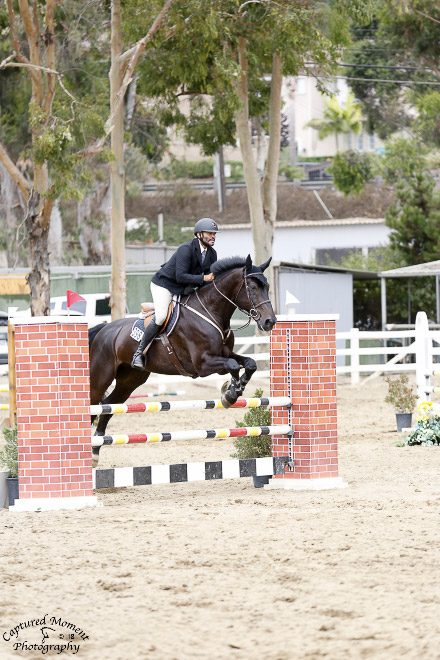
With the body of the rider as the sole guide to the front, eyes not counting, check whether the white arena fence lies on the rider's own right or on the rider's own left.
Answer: on the rider's own left

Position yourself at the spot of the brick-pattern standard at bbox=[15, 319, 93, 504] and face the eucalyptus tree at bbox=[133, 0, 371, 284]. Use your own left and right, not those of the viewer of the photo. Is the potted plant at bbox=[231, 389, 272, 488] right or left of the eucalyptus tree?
right

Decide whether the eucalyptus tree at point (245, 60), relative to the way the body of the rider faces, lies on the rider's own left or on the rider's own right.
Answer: on the rider's own left

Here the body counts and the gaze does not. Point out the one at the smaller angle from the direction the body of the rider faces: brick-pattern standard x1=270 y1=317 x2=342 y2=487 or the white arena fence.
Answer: the brick-pattern standard

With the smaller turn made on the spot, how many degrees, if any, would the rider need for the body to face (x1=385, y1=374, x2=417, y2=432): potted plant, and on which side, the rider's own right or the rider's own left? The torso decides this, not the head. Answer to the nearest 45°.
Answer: approximately 90° to the rider's own left
